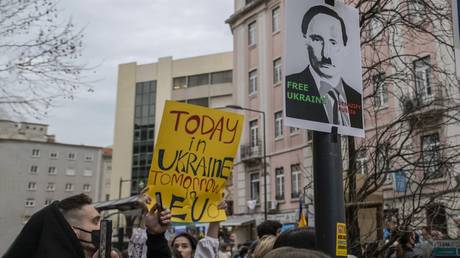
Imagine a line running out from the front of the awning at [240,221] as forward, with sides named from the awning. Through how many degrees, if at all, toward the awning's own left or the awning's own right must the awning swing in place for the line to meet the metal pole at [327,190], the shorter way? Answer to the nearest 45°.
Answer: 0° — it already faces it

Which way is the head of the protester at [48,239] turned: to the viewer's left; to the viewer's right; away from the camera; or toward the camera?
to the viewer's right

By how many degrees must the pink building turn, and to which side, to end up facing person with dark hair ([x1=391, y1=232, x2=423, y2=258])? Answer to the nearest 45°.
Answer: approximately 45° to its left

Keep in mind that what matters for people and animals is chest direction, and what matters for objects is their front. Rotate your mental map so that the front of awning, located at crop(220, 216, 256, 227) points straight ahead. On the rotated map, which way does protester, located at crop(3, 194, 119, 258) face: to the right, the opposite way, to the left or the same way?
to the left

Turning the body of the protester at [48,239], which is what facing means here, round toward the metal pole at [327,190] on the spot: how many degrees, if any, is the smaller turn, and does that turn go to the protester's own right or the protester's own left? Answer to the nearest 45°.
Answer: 0° — they already face it

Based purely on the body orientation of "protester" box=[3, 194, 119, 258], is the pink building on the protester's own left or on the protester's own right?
on the protester's own left

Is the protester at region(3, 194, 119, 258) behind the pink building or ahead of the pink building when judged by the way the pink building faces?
ahead

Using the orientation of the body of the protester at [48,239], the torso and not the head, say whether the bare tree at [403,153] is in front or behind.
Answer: in front

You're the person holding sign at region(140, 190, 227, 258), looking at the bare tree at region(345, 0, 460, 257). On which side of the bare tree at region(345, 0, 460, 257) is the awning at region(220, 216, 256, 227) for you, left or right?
left

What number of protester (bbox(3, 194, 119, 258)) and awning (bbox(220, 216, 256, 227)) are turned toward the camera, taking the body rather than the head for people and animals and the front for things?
1
